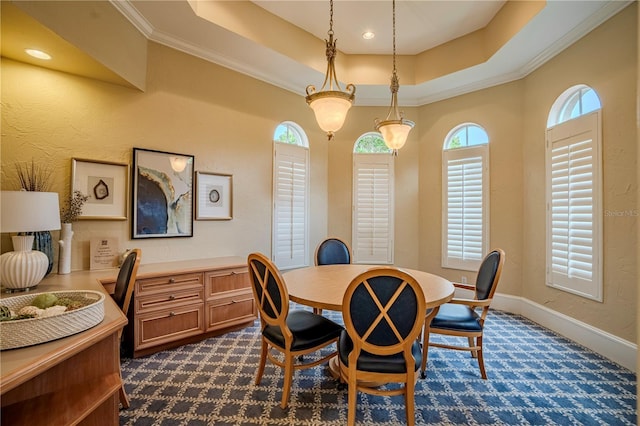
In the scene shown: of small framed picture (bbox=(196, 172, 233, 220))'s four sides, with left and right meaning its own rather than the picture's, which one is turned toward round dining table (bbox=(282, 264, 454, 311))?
front

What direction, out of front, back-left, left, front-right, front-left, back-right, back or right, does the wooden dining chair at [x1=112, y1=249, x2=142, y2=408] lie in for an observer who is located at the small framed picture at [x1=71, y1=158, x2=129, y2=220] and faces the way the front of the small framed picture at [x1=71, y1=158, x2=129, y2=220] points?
front-right

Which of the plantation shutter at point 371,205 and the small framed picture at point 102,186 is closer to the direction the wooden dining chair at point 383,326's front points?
the plantation shutter

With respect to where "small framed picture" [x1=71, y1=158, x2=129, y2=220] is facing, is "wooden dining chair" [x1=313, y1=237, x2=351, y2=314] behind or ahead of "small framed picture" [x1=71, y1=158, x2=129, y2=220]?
ahead

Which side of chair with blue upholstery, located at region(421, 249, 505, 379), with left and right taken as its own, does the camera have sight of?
left

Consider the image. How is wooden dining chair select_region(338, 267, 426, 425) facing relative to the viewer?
away from the camera

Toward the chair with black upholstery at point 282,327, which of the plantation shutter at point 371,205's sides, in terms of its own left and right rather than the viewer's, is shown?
front

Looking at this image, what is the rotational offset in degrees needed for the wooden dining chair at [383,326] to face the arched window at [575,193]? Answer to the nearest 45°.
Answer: approximately 45° to its right

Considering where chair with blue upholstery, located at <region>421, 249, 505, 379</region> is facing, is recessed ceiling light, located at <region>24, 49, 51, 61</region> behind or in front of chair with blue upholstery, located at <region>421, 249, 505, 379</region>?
in front

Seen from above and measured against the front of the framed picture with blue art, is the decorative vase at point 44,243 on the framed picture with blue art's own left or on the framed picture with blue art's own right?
on the framed picture with blue art's own right

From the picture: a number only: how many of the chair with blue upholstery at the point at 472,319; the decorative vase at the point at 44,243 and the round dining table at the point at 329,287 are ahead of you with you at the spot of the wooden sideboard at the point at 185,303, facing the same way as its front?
2

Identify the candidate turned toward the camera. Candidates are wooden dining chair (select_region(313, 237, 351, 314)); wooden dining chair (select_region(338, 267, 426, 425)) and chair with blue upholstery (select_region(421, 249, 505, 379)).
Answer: wooden dining chair (select_region(313, 237, 351, 314))

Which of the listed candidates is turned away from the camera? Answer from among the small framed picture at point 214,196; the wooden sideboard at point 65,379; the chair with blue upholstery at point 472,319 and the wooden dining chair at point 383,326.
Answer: the wooden dining chair

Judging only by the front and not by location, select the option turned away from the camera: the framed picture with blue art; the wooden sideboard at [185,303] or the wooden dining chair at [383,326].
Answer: the wooden dining chair

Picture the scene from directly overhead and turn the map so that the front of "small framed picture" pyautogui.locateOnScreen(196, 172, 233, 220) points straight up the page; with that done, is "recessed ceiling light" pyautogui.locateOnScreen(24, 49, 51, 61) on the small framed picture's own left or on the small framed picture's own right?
on the small framed picture's own right
